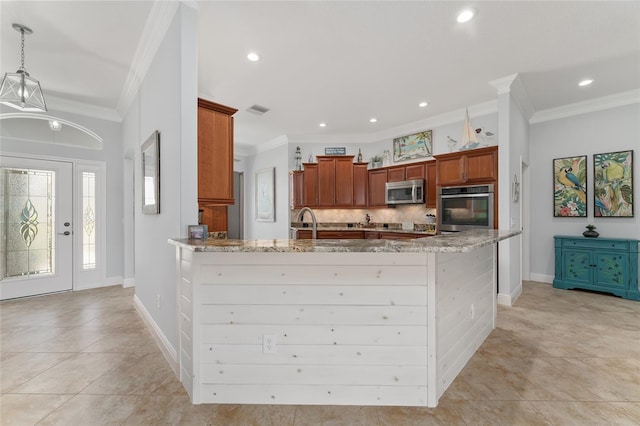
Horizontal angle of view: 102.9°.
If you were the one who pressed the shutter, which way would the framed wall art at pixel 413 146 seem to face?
facing the viewer and to the left of the viewer

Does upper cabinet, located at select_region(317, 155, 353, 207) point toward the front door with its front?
no

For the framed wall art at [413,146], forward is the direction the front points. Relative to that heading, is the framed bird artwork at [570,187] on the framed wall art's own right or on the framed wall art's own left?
on the framed wall art's own left

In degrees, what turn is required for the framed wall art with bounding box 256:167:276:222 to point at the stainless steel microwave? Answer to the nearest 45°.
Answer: approximately 90° to its left

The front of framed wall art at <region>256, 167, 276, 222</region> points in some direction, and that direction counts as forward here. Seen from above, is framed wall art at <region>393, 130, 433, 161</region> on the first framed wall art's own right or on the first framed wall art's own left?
on the first framed wall art's own left

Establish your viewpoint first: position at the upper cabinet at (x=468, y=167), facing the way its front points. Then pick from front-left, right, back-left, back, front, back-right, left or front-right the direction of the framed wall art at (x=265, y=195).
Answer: front-right

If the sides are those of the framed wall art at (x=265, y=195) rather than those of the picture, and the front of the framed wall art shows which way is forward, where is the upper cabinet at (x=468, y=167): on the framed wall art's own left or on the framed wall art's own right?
on the framed wall art's own left

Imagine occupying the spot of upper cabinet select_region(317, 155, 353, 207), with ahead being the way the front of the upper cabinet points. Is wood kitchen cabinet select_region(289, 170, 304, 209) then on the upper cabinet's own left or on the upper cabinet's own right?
on the upper cabinet's own right

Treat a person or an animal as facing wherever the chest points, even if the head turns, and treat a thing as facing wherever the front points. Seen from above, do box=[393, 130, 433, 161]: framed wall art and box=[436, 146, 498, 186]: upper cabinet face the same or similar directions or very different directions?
same or similar directions

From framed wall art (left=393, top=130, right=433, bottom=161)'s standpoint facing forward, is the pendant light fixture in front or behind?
in front

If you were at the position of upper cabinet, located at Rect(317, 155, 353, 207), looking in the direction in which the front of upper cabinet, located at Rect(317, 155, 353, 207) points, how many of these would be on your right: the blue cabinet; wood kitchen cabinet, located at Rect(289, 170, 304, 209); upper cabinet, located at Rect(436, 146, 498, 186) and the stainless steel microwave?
1

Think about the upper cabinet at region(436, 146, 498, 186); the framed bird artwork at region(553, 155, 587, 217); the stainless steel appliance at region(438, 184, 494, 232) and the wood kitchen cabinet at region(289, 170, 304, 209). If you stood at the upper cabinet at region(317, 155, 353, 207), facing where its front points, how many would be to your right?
1

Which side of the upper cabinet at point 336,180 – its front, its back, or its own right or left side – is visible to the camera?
front

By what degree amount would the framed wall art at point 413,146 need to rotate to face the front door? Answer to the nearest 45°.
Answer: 0° — it already faces it

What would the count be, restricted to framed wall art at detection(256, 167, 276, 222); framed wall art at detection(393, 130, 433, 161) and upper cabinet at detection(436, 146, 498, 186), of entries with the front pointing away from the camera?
0
